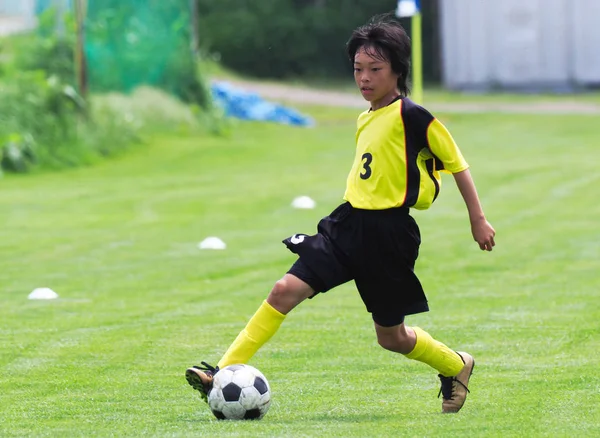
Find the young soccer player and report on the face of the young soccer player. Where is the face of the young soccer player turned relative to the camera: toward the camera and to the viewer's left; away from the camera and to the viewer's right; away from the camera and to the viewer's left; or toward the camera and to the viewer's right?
toward the camera and to the viewer's left

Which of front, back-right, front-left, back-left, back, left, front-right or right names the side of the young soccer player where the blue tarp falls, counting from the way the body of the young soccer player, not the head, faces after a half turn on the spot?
front-left

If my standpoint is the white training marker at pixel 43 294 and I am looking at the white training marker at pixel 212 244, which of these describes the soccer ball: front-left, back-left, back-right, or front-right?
back-right

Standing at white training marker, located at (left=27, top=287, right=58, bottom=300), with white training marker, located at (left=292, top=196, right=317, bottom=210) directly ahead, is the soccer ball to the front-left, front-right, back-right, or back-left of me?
back-right

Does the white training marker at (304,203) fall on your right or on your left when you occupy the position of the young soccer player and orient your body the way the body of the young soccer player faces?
on your right

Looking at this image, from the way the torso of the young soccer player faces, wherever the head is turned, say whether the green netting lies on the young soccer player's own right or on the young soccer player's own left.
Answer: on the young soccer player's own right

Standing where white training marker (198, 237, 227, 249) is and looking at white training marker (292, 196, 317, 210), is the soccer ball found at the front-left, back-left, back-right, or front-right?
back-right

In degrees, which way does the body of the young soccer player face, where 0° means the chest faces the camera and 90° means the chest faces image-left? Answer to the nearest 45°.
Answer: approximately 45°

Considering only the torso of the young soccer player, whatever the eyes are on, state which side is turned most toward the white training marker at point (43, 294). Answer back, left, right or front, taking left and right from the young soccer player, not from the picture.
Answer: right
